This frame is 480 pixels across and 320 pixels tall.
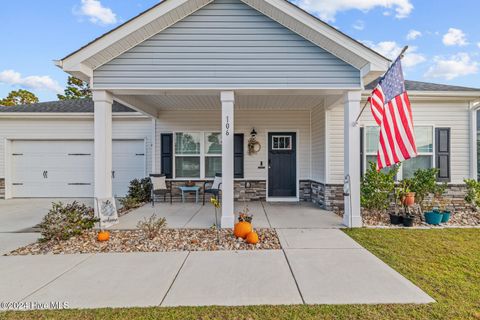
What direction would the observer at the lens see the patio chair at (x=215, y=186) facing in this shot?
facing the viewer and to the left of the viewer

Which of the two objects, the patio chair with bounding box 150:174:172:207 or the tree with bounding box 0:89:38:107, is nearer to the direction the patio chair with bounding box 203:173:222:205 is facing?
the patio chair

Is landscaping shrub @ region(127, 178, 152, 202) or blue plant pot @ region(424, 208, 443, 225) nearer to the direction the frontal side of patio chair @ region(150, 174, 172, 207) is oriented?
the blue plant pot

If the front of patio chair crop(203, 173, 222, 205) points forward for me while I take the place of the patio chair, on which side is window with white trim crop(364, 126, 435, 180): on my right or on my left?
on my left

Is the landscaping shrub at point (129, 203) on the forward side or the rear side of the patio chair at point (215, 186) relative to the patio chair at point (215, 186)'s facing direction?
on the forward side

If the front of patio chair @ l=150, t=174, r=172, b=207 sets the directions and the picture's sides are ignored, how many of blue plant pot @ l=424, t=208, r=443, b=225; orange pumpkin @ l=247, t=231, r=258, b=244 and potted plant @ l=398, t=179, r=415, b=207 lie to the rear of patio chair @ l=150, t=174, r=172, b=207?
0

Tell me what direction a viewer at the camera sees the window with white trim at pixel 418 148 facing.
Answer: facing the viewer

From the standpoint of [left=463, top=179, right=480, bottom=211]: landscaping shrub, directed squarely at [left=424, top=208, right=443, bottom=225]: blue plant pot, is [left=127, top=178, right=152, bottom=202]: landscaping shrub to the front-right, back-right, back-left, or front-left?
front-right

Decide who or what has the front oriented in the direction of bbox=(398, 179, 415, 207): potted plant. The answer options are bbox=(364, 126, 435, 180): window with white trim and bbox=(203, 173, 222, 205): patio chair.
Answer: the window with white trim

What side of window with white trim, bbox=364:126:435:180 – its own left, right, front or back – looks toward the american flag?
front

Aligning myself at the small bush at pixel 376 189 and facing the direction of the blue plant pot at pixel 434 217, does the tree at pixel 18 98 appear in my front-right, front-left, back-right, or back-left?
back-left

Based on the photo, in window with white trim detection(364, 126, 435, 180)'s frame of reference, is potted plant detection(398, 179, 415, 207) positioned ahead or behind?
ahead

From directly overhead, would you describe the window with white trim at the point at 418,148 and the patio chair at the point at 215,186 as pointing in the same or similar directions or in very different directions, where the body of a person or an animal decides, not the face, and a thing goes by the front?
same or similar directions

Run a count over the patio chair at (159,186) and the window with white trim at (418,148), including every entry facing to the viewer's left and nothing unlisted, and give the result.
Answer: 0

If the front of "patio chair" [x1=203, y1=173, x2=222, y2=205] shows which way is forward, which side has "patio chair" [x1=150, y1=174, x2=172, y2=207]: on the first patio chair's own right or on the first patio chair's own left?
on the first patio chair's own right

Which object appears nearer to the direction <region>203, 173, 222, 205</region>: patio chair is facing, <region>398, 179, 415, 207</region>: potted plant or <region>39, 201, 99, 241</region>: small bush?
the small bush
